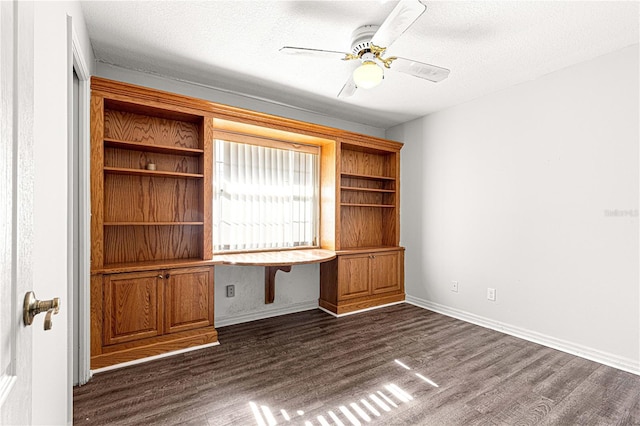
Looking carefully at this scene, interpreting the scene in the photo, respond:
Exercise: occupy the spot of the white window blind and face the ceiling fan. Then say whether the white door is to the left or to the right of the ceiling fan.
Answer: right

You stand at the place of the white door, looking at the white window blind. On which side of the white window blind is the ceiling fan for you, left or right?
right

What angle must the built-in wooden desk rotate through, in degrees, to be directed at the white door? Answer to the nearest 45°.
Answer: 0° — it already faces it

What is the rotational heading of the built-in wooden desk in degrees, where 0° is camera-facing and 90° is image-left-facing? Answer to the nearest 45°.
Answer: approximately 0°
